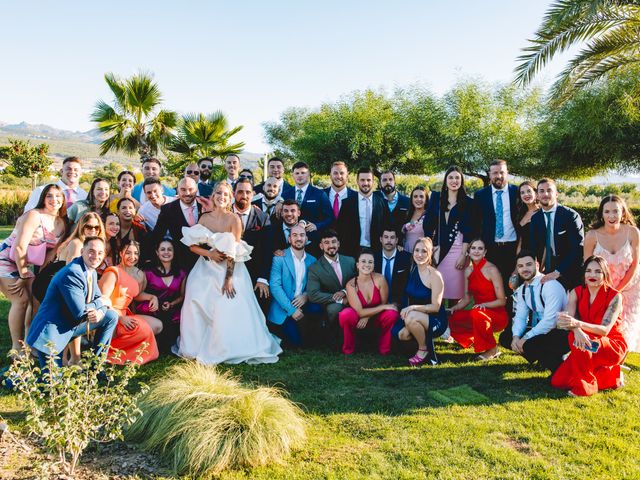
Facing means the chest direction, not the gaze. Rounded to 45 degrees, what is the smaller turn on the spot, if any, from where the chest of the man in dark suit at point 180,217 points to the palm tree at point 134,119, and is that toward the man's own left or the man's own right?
approximately 135° to the man's own left

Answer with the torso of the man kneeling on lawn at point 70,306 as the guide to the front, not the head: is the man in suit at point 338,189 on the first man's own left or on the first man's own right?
on the first man's own left

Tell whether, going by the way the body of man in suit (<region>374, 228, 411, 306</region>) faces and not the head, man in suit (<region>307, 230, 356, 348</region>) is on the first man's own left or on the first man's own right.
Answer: on the first man's own right
